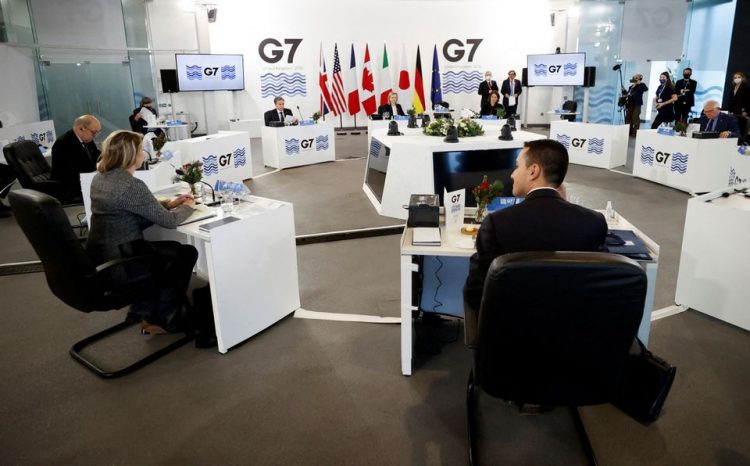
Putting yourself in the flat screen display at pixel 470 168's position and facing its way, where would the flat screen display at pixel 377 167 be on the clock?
the flat screen display at pixel 377 167 is roughly at 4 o'clock from the flat screen display at pixel 470 168.

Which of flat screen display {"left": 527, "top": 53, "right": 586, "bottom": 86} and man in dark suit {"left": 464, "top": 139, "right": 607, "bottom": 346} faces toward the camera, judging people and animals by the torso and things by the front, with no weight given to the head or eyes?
the flat screen display

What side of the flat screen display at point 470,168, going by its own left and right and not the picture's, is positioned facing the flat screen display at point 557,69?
back

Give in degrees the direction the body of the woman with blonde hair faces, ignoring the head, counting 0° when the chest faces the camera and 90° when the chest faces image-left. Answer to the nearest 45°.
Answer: approximately 225°

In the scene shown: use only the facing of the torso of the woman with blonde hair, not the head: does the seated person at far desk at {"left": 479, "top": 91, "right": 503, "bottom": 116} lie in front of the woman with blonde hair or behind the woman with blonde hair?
in front

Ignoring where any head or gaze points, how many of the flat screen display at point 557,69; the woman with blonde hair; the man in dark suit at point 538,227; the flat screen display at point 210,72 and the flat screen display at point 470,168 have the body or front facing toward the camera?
3

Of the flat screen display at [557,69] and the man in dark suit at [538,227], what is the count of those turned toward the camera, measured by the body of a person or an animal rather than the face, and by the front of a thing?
1

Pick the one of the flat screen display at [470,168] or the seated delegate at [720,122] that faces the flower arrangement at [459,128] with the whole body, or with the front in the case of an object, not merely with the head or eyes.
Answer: the seated delegate

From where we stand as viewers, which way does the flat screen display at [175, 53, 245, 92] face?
facing the viewer

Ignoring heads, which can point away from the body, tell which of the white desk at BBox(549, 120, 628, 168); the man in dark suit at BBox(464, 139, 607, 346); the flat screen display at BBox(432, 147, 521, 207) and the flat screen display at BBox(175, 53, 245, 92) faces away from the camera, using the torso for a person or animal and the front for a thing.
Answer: the man in dark suit

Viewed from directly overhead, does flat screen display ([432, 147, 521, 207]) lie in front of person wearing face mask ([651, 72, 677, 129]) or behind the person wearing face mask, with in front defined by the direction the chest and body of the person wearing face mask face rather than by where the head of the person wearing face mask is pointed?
in front

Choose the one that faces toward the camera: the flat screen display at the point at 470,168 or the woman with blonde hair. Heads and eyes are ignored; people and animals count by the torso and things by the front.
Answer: the flat screen display

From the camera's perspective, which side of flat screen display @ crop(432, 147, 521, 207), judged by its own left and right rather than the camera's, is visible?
front

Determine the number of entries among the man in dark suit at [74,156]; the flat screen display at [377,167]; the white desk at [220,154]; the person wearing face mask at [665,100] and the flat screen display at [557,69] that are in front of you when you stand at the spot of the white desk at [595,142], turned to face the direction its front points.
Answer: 3

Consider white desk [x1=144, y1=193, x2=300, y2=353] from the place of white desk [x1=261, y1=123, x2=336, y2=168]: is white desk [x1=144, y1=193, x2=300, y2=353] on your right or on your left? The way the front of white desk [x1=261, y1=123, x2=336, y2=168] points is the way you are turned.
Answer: on your right

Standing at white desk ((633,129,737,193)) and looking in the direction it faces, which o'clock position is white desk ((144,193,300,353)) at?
white desk ((144,193,300,353)) is roughly at 11 o'clock from white desk ((633,129,737,193)).

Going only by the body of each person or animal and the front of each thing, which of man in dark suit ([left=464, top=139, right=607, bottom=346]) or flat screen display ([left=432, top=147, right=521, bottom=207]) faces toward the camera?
the flat screen display

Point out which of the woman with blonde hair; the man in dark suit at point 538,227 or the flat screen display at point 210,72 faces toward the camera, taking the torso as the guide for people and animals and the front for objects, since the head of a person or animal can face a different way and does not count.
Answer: the flat screen display

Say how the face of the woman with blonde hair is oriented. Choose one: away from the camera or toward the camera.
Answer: away from the camera

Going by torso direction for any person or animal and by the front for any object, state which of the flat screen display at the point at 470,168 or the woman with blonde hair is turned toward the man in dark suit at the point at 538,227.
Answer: the flat screen display

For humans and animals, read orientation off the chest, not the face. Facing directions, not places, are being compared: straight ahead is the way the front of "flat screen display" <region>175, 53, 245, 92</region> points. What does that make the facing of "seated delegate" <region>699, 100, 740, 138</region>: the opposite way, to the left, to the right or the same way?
to the right

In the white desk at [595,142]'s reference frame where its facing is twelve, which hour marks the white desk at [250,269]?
the white desk at [250,269] is roughly at 11 o'clock from the white desk at [595,142].

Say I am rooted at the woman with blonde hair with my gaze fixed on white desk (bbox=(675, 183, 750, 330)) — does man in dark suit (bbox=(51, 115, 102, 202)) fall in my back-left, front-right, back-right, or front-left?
back-left
